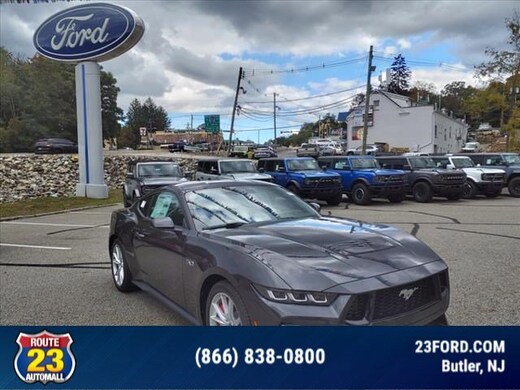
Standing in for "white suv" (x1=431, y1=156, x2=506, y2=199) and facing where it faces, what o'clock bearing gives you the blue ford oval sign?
The blue ford oval sign is roughly at 4 o'clock from the white suv.

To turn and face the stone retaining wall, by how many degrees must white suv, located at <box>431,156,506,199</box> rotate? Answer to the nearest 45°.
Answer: approximately 135° to its right

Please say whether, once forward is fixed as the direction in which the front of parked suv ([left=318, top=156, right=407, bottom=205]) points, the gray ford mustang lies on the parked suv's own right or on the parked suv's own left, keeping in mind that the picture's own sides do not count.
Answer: on the parked suv's own right

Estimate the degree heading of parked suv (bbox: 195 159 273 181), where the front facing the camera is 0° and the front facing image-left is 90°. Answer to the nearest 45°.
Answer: approximately 315°

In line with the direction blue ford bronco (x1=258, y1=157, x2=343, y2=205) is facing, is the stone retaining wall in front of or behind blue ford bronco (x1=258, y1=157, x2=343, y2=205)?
behind

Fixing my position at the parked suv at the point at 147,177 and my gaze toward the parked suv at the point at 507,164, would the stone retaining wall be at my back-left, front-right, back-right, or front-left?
back-left

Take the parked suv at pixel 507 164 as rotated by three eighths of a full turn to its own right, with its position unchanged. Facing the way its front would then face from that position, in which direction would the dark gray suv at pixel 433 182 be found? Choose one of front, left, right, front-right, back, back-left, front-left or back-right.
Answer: front-left

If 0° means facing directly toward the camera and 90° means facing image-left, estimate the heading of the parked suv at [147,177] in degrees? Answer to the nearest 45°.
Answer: approximately 315°

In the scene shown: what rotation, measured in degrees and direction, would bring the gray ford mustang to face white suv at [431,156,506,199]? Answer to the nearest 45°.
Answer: approximately 90° to its left

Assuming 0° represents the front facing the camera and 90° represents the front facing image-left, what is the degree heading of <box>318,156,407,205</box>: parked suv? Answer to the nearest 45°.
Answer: approximately 315°

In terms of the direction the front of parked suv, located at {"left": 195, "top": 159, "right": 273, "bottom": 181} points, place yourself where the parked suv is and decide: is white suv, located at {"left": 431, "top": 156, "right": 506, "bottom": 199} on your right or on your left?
on your left
